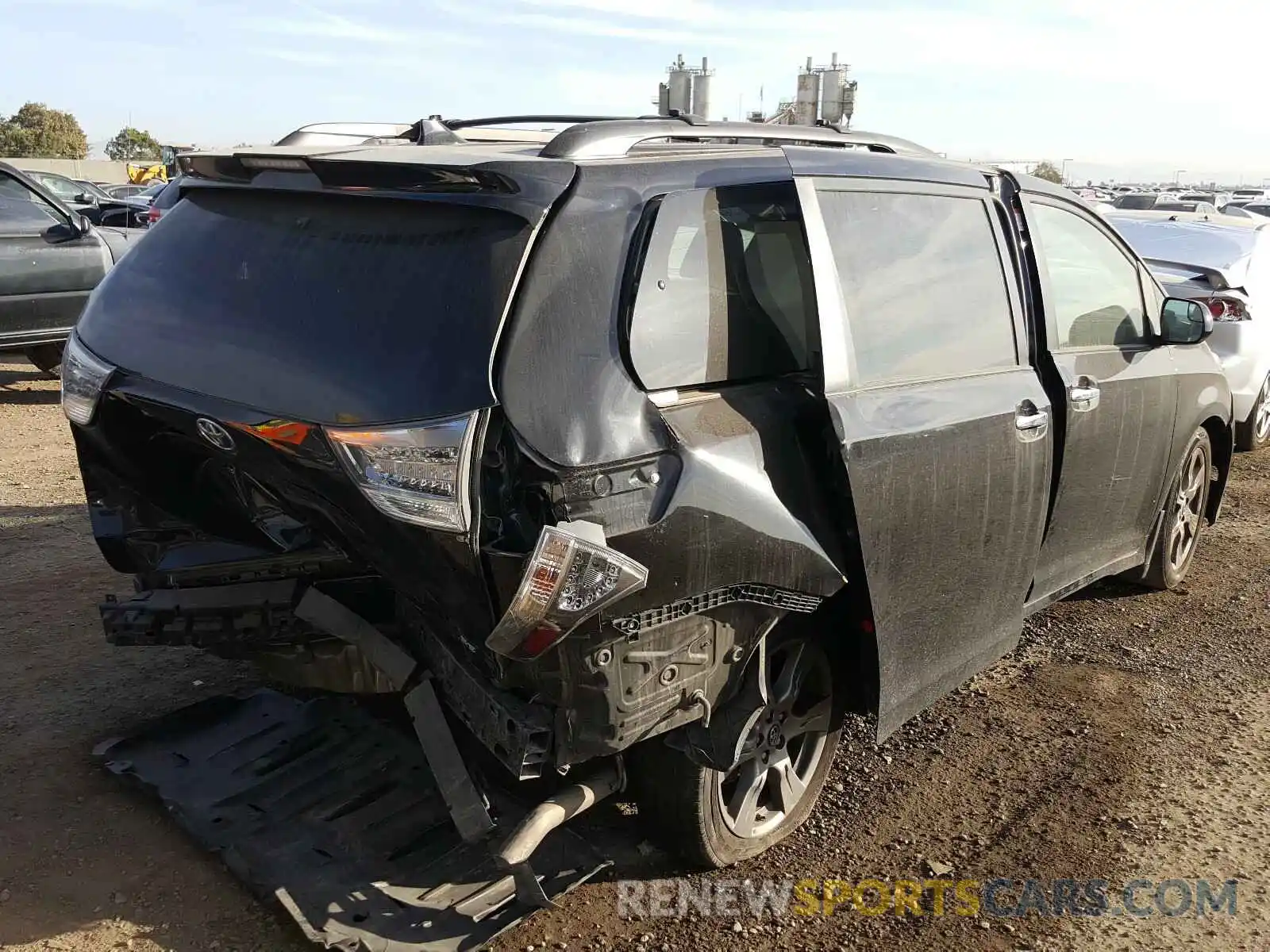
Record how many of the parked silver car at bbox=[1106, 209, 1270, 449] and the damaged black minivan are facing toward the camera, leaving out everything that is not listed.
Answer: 0

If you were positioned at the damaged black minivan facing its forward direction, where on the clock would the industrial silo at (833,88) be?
The industrial silo is roughly at 11 o'clock from the damaged black minivan.

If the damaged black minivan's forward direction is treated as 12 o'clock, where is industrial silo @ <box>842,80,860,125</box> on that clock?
The industrial silo is roughly at 11 o'clock from the damaged black minivan.

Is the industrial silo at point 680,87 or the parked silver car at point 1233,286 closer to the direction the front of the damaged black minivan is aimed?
the parked silver car

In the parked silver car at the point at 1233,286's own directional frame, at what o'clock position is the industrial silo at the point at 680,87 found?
The industrial silo is roughly at 9 o'clock from the parked silver car.

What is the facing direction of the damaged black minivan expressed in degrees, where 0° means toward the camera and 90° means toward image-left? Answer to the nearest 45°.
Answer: approximately 225°

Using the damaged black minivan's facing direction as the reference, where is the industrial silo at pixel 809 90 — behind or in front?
in front

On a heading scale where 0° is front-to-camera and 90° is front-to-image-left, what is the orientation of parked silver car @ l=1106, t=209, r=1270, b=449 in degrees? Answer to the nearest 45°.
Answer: approximately 225°

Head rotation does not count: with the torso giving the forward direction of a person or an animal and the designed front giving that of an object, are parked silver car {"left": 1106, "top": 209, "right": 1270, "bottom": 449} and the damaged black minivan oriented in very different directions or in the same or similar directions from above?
same or similar directions

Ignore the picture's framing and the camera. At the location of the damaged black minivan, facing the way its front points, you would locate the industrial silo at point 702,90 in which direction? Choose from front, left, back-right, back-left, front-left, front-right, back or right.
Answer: front-left

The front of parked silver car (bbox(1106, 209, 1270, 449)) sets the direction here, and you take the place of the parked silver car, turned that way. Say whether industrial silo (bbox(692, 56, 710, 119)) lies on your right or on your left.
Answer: on your left

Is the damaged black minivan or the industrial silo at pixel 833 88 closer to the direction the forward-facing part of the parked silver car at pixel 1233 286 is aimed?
the industrial silo

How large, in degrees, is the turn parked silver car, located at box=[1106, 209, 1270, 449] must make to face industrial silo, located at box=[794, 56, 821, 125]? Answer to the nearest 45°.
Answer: approximately 90° to its left

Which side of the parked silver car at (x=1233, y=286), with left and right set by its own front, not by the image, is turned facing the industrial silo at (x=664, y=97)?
left
